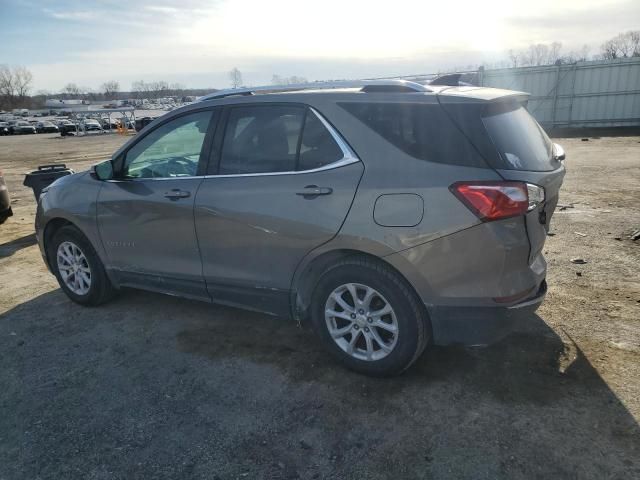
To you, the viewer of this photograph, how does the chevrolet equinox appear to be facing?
facing away from the viewer and to the left of the viewer

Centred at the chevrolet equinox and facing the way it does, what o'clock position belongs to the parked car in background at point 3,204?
The parked car in background is roughly at 12 o'clock from the chevrolet equinox.

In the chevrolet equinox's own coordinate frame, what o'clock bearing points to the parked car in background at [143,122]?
The parked car in background is roughly at 1 o'clock from the chevrolet equinox.

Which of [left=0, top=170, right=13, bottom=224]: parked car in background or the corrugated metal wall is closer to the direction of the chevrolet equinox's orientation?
the parked car in background

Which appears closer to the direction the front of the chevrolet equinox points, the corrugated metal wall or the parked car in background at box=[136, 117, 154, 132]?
the parked car in background

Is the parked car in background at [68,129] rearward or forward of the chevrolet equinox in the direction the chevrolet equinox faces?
forward

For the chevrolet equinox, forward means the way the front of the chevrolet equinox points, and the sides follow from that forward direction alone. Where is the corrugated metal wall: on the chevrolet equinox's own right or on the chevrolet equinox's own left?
on the chevrolet equinox's own right
